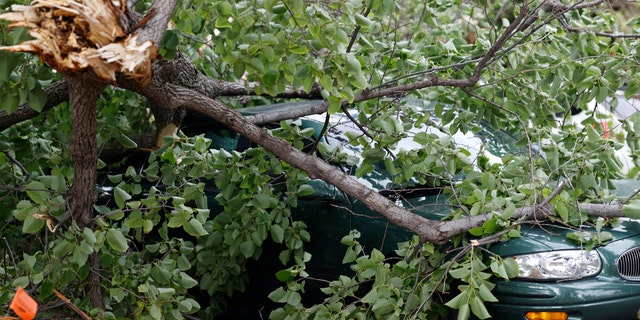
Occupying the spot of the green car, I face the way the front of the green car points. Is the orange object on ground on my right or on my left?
on my right

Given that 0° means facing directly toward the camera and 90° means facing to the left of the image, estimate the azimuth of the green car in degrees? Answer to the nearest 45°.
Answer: approximately 315°
